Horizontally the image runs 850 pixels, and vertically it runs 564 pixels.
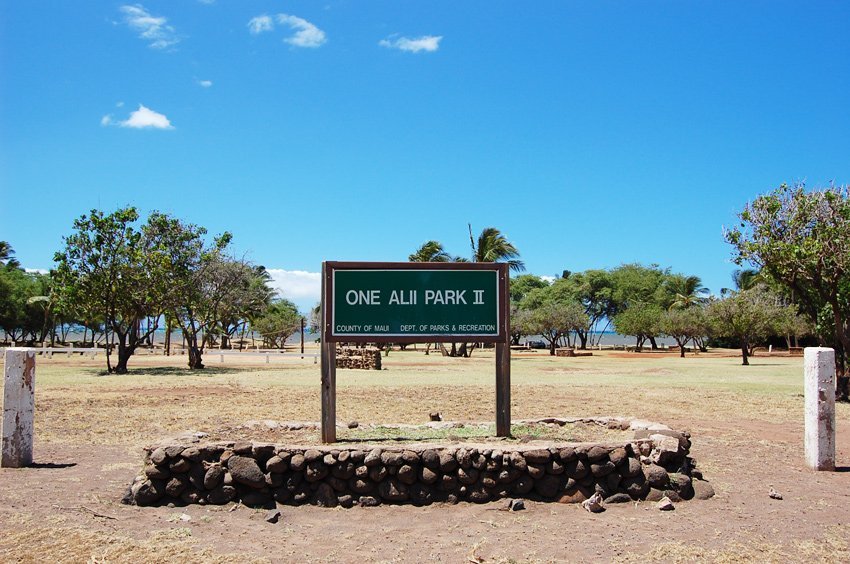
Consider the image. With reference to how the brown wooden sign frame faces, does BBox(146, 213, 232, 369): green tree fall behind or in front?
behind

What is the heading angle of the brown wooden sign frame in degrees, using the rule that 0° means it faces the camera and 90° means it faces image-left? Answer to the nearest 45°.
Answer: approximately 0°

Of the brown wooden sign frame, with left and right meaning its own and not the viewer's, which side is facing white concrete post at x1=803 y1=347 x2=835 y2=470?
left

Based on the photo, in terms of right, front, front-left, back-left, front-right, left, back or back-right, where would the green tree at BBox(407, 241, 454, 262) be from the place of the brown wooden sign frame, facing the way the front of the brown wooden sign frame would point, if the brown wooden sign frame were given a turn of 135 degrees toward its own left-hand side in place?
front-left

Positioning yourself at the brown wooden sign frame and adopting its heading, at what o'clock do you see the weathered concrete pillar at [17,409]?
The weathered concrete pillar is roughly at 3 o'clock from the brown wooden sign frame.
